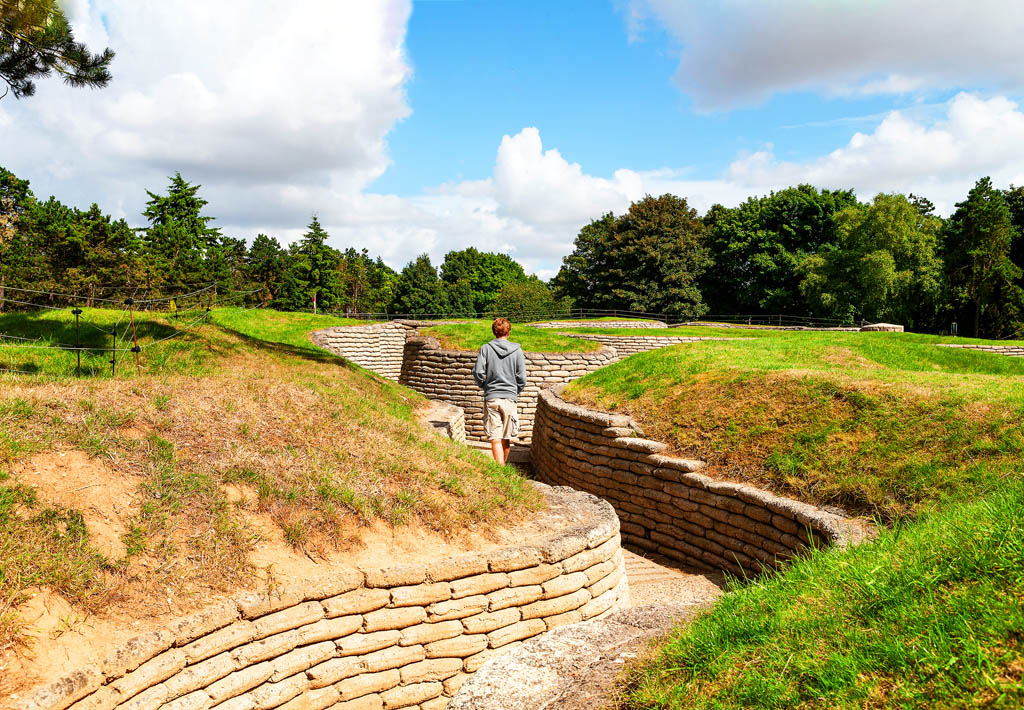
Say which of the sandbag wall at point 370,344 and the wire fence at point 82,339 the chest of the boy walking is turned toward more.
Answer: the sandbag wall

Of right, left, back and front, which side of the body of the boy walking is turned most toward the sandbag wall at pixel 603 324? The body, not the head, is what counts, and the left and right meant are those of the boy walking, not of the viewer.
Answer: front

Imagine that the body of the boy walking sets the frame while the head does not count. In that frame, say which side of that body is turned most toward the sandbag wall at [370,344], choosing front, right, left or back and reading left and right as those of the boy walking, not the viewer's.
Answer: front

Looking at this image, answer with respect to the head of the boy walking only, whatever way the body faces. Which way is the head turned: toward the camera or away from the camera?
away from the camera

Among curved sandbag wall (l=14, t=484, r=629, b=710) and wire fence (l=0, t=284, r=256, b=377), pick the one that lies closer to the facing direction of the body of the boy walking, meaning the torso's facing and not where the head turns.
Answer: the wire fence

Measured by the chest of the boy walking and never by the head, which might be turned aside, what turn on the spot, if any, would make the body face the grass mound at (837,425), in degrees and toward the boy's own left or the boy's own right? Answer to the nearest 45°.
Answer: approximately 90° to the boy's own right

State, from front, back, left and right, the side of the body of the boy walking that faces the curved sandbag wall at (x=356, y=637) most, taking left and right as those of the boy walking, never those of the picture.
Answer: back

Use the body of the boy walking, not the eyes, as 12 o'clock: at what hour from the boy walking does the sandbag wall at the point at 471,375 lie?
The sandbag wall is roughly at 12 o'clock from the boy walking.

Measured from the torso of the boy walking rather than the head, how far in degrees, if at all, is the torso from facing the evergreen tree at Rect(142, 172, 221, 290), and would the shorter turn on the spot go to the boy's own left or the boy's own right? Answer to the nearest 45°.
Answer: approximately 45° to the boy's own left

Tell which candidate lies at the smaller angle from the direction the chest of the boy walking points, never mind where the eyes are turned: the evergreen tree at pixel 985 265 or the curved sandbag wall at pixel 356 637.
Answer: the evergreen tree

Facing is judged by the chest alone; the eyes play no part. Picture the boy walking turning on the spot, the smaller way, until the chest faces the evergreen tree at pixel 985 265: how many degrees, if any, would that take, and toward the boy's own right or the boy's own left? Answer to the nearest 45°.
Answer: approximately 45° to the boy's own right

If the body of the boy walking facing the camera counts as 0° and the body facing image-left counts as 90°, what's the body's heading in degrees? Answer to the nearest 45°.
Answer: approximately 180°

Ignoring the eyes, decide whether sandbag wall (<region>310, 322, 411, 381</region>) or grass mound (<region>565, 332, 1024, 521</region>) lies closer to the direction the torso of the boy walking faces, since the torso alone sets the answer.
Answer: the sandbag wall
